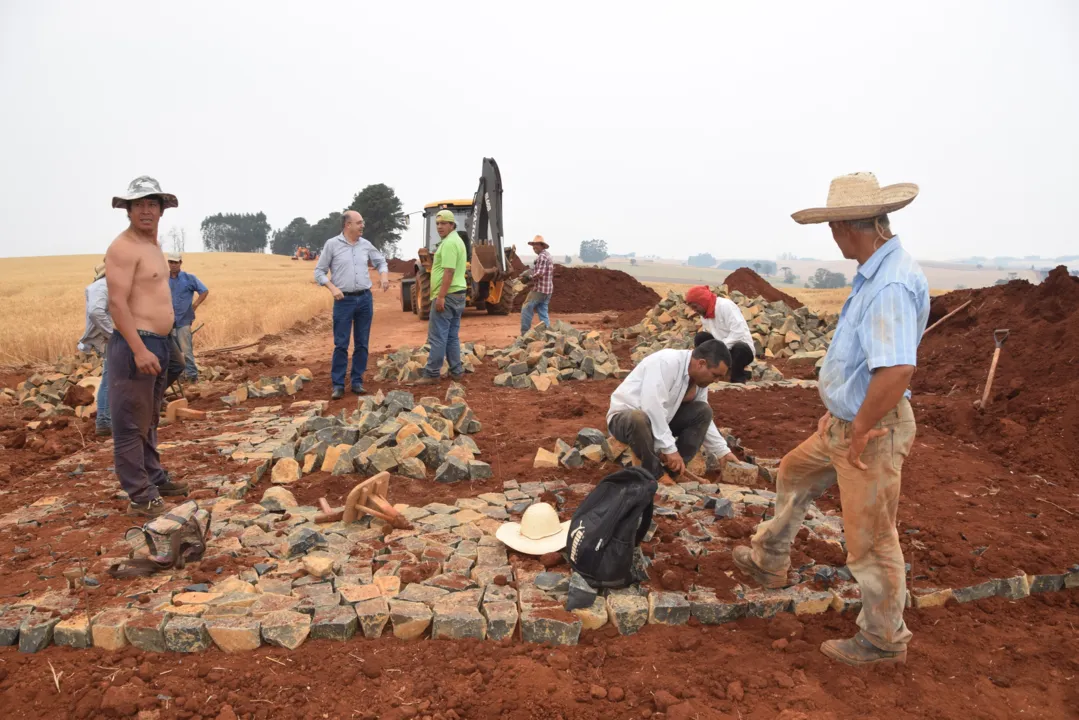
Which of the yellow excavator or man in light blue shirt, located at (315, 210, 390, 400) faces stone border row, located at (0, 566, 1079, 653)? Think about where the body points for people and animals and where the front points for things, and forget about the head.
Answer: the man in light blue shirt

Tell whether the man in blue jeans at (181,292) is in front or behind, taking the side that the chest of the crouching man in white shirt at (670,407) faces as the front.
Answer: behind

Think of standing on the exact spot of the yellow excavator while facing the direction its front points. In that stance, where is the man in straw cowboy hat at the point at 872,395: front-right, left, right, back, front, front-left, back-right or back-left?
back

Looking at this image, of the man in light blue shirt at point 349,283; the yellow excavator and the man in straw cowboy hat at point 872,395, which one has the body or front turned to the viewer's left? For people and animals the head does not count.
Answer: the man in straw cowboy hat

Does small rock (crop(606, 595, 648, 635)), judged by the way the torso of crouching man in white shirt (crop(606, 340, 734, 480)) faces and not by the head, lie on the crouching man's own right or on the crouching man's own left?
on the crouching man's own right

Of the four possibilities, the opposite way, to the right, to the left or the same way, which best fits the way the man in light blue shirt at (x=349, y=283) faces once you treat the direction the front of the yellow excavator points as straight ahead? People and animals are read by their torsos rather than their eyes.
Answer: the opposite way

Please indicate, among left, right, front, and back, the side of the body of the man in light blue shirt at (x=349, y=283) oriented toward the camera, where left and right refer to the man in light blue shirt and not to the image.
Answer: front

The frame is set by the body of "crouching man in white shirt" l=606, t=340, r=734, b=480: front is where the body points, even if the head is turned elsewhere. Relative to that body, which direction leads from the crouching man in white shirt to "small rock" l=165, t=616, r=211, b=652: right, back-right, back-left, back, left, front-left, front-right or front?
right

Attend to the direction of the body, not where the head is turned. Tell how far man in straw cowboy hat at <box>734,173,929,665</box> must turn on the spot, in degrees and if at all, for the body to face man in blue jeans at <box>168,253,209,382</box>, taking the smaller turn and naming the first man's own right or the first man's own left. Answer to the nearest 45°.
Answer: approximately 45° to the first man's own right

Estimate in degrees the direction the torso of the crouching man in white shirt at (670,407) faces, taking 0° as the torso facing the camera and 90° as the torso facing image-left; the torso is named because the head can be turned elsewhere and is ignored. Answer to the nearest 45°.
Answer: approximately 315°

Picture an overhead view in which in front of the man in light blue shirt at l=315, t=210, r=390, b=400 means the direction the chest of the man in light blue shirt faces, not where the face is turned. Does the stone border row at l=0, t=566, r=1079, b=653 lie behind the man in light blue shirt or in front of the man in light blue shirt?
in front

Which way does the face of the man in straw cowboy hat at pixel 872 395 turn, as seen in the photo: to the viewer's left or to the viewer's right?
to the viewer's left

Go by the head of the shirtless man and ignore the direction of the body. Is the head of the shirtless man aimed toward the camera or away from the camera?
toward the camera

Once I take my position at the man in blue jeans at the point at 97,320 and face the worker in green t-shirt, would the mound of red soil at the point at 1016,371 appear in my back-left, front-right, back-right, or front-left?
front-right

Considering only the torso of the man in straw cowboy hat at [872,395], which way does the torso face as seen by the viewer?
to the viewer's left

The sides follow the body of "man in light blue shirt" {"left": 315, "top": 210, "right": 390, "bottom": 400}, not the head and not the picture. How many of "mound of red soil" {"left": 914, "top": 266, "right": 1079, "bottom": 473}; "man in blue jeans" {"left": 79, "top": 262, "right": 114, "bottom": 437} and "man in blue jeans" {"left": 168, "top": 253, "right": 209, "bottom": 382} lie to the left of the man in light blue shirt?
1
